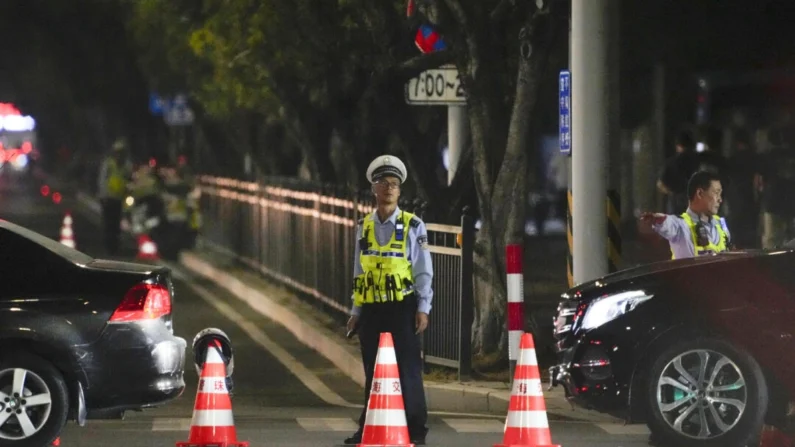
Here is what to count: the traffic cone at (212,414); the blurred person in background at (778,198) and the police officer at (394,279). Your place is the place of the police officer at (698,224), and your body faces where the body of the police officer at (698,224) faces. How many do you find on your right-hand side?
2

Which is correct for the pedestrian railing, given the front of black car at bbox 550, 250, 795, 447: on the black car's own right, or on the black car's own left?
on the black car's own right

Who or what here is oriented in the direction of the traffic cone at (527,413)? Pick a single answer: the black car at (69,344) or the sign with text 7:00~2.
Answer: the sign with text 7:00~2

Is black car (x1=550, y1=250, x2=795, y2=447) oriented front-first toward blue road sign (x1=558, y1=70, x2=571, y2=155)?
no

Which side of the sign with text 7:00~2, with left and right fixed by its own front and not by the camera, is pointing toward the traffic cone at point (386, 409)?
front

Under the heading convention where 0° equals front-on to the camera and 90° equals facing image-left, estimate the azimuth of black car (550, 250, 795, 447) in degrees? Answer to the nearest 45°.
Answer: approximately 90°

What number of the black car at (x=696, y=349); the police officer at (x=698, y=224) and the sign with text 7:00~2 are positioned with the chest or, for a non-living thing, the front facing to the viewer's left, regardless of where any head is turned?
1

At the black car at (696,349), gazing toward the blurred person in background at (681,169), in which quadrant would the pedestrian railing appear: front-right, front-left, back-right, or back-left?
front-left

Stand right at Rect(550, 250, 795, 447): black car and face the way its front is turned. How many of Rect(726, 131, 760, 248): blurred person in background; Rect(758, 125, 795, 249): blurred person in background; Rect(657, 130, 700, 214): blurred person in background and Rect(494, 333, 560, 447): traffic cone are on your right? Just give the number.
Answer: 3

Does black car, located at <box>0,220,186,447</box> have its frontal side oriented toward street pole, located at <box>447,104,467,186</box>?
no

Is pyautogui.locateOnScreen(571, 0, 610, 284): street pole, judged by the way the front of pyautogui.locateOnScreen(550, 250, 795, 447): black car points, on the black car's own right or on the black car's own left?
on the black car's own right

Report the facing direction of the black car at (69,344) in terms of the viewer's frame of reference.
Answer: facing to the left of the viewer

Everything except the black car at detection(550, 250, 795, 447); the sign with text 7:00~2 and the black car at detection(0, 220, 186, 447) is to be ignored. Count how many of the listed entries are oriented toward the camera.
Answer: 1

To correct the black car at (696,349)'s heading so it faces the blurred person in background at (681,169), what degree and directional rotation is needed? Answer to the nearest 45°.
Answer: approximately 90° to its right
